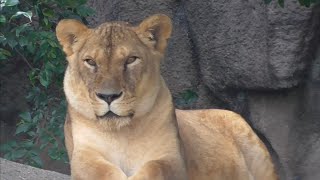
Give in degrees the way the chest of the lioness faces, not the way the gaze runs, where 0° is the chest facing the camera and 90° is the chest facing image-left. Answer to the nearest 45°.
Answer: approximately 45°

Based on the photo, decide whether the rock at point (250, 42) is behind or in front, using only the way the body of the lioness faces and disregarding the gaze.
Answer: behind
